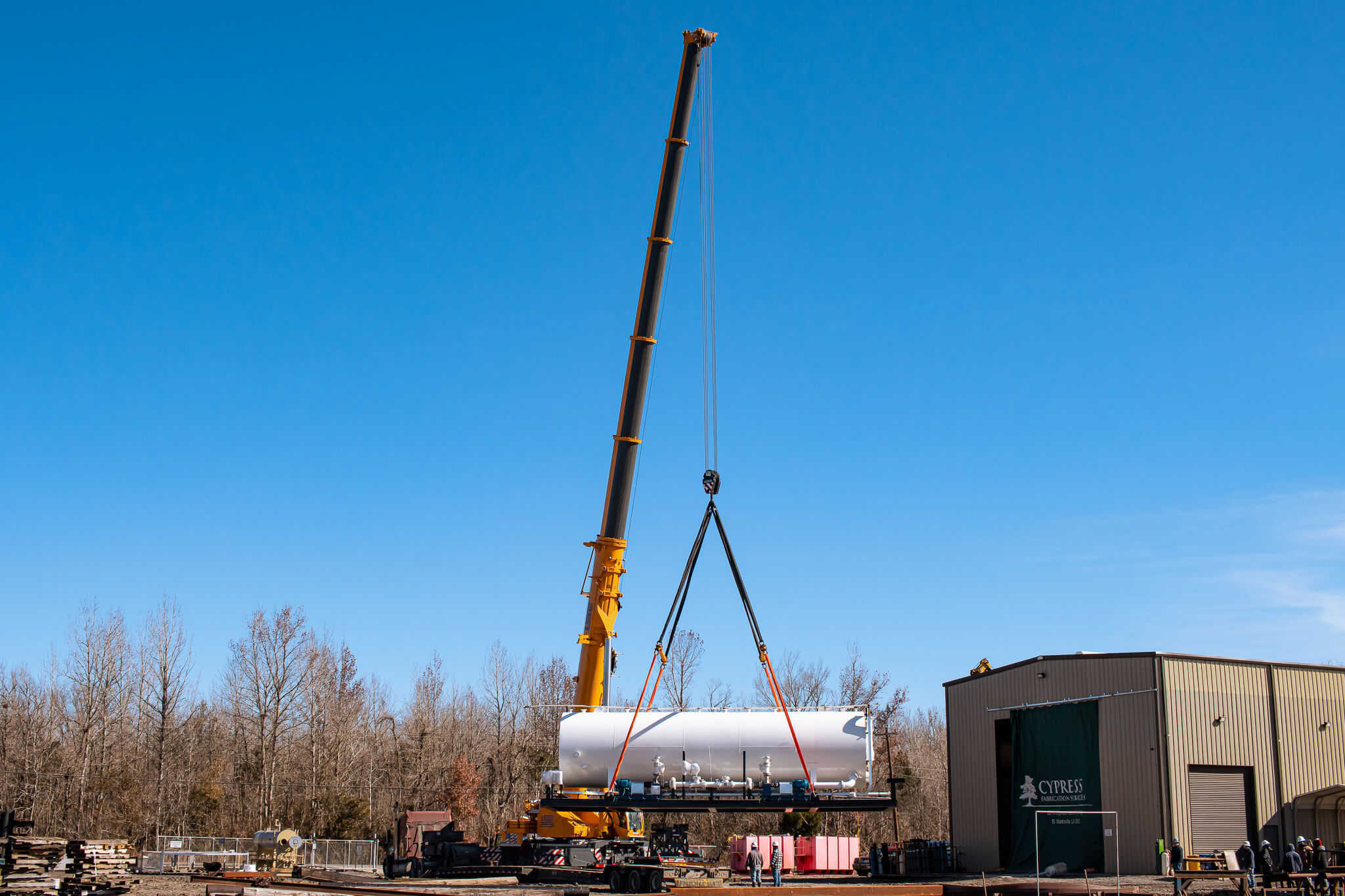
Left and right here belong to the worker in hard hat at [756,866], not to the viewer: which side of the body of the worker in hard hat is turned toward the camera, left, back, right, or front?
back

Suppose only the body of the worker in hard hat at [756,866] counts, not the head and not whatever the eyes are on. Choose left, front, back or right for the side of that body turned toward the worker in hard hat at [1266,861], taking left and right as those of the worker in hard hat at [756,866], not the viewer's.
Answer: right

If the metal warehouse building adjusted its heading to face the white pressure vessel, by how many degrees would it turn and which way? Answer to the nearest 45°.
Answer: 0° — it already faces it

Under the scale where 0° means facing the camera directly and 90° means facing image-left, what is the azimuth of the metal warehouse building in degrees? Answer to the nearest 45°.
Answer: approximately 45°
